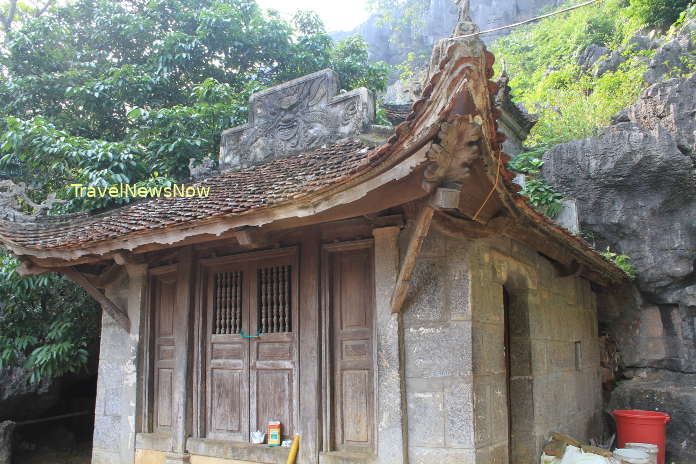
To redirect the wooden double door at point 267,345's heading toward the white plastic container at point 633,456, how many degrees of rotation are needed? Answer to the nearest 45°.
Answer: approximately 135° to its left

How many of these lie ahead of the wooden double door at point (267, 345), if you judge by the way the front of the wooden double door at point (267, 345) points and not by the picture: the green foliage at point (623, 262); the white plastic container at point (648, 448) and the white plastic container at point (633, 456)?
0

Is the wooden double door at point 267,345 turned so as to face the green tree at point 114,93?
no

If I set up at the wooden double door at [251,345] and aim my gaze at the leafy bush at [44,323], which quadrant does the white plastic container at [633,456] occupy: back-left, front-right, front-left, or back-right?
back-right

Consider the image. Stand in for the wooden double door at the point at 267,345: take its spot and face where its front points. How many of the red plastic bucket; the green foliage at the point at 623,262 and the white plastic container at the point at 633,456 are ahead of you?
0

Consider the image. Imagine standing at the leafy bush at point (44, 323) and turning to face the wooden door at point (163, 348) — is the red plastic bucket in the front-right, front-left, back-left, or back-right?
front-left

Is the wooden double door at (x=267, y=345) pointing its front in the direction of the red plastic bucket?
no

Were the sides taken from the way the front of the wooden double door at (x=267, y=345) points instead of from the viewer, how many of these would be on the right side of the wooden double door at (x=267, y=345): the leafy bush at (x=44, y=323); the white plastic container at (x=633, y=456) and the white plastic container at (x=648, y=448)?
1

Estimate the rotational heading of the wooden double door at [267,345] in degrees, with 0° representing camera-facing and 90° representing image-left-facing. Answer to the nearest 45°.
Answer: approximately 45°

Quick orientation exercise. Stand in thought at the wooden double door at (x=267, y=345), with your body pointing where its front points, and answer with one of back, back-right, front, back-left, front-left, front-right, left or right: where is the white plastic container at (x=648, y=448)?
back-left

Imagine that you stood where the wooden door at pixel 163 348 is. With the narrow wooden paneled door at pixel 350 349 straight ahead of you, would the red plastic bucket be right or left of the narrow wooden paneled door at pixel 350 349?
left
